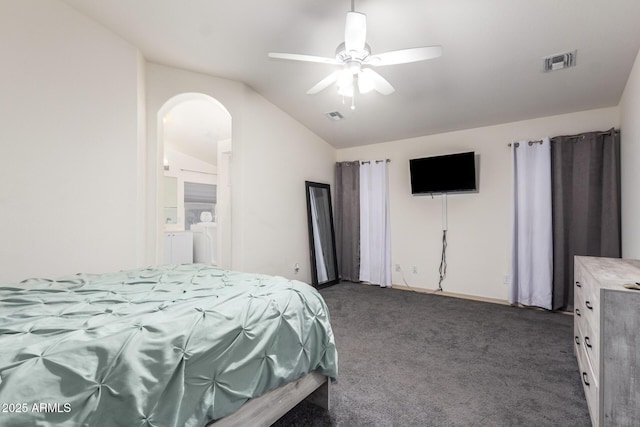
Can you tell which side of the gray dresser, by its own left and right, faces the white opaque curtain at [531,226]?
right

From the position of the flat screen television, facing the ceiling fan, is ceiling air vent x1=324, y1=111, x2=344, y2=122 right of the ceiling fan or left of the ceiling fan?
right

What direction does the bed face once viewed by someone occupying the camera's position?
facing away from the viewer and to the right of the viewer

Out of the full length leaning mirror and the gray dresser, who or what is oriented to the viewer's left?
the gray dresser

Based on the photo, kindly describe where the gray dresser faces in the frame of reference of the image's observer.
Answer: facing to the left of the viewer

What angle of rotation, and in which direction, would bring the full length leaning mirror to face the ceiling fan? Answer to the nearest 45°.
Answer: approximately 45° to its right

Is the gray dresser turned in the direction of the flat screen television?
no

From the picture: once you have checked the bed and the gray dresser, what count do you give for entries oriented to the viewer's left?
1

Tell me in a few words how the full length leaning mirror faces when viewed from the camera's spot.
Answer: facing the viewer and to the right of the viewer

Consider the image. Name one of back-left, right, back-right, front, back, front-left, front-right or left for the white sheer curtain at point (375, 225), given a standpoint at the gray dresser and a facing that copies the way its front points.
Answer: front-right

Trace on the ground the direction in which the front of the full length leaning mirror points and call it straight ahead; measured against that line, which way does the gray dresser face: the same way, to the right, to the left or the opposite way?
the opposite way

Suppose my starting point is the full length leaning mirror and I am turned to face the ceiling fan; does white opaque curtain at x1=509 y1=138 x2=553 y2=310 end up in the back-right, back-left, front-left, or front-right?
front-left

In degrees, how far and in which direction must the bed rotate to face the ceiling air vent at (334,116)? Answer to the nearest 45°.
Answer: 0° — it already faces it

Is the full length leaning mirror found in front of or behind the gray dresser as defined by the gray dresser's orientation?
in front

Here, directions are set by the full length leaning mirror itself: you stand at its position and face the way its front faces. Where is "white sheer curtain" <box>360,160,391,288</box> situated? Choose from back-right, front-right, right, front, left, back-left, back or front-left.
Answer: front-left
